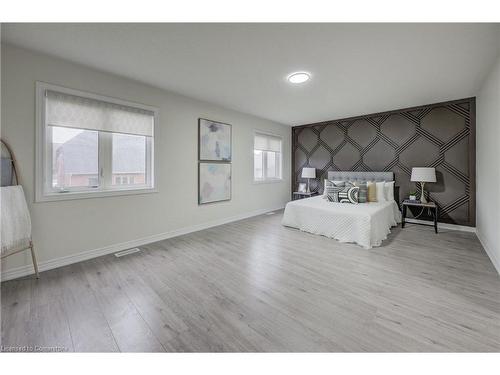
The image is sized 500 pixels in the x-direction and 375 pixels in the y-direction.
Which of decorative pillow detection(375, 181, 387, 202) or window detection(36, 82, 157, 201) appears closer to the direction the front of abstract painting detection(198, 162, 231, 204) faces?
the decorative pillow

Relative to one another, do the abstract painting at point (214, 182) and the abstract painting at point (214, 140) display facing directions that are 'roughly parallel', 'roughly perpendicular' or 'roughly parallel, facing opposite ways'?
roughly parallel

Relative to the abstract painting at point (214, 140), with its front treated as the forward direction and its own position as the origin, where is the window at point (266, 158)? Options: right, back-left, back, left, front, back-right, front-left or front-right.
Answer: left

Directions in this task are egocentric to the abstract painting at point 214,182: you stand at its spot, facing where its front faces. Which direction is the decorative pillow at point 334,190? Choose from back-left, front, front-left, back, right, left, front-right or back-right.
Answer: front-left

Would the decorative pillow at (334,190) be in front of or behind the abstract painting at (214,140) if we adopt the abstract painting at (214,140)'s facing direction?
in front

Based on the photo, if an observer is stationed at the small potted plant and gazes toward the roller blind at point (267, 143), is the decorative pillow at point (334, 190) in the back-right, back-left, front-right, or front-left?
front-left

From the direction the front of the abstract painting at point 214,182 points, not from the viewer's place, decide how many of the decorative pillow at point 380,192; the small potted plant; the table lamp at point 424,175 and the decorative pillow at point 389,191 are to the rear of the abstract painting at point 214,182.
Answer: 0

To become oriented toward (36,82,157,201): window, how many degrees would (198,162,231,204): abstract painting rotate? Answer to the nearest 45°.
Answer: approximately 90° to its right

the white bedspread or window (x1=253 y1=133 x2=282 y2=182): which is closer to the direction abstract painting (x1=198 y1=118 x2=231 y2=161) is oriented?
the white bedspread

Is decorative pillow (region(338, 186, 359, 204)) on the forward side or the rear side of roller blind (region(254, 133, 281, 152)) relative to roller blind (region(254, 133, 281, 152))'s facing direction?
on the forward side

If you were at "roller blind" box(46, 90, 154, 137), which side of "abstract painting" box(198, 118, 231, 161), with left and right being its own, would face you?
right

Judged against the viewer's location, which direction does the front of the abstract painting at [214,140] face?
facing the viewer and to the right of the viewer

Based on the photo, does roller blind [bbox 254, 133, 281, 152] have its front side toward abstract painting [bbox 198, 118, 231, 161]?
no
